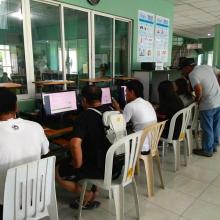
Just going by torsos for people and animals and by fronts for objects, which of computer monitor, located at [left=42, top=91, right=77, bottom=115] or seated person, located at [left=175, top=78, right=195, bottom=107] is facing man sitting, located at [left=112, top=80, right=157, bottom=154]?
the computer monitor

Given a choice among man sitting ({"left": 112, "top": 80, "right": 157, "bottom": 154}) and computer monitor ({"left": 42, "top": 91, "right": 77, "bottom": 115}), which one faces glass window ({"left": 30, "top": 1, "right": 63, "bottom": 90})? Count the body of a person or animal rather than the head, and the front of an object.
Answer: the man sitting

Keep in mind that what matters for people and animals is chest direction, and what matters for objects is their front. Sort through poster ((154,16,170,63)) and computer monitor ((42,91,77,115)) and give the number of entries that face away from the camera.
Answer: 0

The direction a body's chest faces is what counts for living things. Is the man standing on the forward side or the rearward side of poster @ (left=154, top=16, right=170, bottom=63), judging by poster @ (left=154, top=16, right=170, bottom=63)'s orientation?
on the forward side

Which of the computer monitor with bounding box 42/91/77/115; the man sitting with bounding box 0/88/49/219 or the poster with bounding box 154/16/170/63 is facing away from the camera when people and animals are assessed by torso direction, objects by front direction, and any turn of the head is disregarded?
the man sitting

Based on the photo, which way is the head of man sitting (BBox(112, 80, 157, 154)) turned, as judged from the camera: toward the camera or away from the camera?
away from the camera

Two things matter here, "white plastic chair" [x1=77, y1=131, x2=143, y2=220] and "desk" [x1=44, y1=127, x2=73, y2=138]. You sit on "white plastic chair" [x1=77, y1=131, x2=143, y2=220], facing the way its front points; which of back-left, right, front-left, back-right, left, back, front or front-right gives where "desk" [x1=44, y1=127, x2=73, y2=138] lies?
front

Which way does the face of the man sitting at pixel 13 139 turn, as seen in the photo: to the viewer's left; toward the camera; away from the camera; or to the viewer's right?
away from the camera

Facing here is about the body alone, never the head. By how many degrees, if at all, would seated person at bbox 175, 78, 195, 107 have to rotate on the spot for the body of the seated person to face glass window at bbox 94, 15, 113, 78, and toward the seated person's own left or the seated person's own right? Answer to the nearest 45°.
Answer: approximately 45° to the seated person's own left

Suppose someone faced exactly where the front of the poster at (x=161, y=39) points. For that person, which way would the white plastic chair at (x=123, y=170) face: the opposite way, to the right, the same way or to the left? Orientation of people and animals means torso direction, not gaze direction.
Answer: the opposite way

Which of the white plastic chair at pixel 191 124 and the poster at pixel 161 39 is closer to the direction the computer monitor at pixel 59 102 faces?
the white plastic chair

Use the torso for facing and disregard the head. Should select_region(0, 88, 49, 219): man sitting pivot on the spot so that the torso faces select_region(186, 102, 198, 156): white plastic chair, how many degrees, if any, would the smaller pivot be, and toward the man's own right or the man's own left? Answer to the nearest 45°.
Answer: approximately 45° to the man's own right

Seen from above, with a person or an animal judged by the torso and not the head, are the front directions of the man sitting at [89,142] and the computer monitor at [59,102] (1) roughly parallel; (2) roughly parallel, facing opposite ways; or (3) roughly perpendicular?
roughly parallel, facing opposite ways

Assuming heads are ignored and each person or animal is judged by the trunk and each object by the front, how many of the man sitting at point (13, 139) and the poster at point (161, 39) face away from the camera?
1

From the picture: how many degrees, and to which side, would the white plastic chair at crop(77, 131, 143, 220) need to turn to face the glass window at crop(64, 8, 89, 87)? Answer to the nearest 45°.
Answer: approximately 45° to its right

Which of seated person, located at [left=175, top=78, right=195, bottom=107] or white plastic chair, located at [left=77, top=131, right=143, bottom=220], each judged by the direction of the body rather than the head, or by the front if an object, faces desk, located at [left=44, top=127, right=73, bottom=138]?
the white plastic chair

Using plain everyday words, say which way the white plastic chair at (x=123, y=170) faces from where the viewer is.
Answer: facing away from the viewer and to the left of the viewer

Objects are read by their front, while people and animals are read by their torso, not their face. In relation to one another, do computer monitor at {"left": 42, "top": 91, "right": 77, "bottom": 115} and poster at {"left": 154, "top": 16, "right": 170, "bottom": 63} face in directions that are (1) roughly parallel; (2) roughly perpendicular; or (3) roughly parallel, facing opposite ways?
roughly parallel

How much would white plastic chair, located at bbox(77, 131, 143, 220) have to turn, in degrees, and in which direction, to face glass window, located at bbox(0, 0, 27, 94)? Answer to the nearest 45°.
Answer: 0° — it already faces it

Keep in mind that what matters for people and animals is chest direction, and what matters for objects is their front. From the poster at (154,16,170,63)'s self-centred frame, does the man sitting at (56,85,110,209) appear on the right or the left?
on its right
